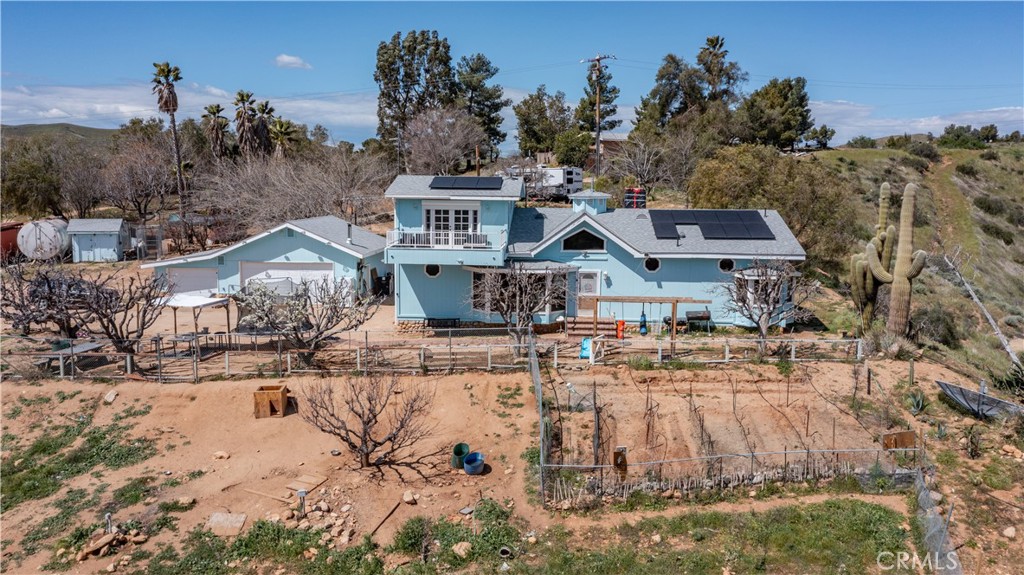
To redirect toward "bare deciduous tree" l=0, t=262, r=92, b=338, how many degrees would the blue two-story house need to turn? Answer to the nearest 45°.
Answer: approximately 90° to its right

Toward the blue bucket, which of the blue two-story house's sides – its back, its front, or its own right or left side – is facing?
front

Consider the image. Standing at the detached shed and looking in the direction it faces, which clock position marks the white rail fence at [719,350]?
The white rail fence is roughly at 11 o'clock from the detached shed.

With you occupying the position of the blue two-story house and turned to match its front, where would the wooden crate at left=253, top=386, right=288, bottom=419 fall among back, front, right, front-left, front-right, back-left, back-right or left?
front-right

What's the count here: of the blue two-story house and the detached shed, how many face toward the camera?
2

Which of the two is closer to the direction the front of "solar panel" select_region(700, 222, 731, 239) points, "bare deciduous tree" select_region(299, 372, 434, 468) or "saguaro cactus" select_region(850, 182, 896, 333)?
the bare deciduous tree

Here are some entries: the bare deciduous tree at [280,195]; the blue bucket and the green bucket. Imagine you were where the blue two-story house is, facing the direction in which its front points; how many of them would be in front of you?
2

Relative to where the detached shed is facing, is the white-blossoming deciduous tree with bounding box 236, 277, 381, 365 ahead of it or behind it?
ahead

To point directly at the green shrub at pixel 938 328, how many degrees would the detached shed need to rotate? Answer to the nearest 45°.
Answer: approximately 45° to its left

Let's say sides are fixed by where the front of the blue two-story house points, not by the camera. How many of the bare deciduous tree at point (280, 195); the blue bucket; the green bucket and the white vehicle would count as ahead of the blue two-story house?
2

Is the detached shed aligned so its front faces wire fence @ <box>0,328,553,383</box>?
yes

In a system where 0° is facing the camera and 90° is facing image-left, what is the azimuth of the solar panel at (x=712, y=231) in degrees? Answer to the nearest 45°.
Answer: approximately 0°

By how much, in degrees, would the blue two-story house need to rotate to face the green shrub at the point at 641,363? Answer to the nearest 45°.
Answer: approximately 45° to its left

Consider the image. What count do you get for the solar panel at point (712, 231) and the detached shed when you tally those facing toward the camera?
2
